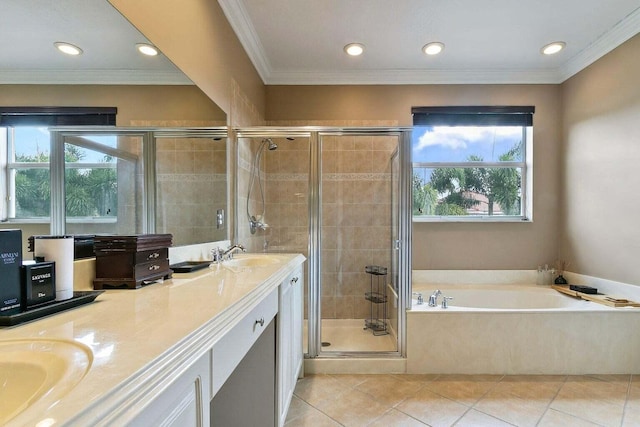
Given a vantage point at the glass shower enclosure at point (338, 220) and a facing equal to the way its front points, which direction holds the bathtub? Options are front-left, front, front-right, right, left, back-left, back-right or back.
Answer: left

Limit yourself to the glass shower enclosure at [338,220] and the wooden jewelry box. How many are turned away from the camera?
0

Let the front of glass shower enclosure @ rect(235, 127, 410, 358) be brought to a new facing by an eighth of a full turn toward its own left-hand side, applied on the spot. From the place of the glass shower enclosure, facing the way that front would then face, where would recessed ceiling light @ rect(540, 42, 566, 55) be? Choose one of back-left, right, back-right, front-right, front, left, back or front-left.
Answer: front-left

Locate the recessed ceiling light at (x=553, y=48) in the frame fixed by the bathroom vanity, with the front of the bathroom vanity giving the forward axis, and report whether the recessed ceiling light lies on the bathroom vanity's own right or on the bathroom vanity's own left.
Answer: on the bathroom vanity's own left

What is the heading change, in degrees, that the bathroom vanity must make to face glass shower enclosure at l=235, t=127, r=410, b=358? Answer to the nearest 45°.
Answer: approximately 90° to its left

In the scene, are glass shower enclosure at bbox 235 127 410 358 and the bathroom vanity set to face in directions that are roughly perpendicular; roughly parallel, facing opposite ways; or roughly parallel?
roughly perpendicular

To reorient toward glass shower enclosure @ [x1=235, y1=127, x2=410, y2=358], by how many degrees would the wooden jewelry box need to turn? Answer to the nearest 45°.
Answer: approximately 90° to its left

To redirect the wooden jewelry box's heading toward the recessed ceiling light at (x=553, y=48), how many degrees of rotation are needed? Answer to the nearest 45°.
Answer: approximately 45° to its left

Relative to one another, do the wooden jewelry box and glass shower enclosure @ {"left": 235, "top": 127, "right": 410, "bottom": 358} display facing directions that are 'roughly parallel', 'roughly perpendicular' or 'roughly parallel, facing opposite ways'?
roughly perpendicular

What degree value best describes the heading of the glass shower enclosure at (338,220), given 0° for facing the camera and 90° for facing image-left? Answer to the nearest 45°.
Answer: approximately 0°

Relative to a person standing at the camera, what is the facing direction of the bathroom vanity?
facing the viewer and to the right of the viewer

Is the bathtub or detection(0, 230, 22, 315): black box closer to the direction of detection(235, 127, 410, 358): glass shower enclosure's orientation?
the black box

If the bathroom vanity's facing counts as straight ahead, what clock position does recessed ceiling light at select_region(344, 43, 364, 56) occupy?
The recessed ceiling light is roughly at 9 o'clock from the bathroom vanity.

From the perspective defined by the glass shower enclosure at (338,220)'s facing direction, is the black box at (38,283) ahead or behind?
ahead
